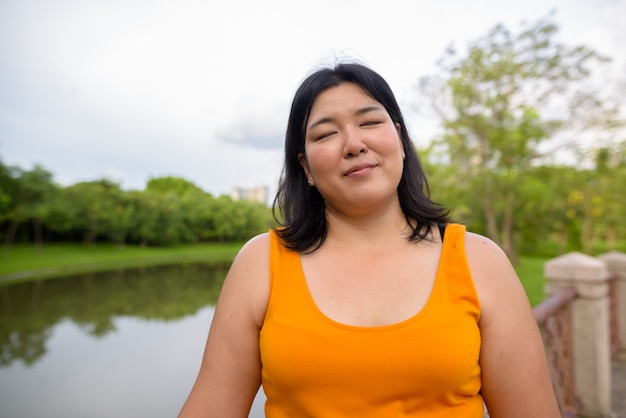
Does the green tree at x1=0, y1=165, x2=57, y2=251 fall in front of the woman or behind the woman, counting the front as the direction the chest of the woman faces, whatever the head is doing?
behind

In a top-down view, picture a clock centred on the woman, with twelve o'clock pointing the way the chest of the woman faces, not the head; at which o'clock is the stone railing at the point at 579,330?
The stone railing is roughly at 7 o'clock from the woman.

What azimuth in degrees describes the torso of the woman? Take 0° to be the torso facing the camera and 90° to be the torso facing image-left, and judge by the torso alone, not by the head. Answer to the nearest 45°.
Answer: approximately 0°

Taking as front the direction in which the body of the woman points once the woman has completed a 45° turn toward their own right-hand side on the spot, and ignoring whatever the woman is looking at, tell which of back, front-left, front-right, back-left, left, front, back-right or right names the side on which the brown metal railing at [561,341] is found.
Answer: back

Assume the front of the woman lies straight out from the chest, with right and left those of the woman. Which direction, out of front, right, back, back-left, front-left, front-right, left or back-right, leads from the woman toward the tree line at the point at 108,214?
back-right
